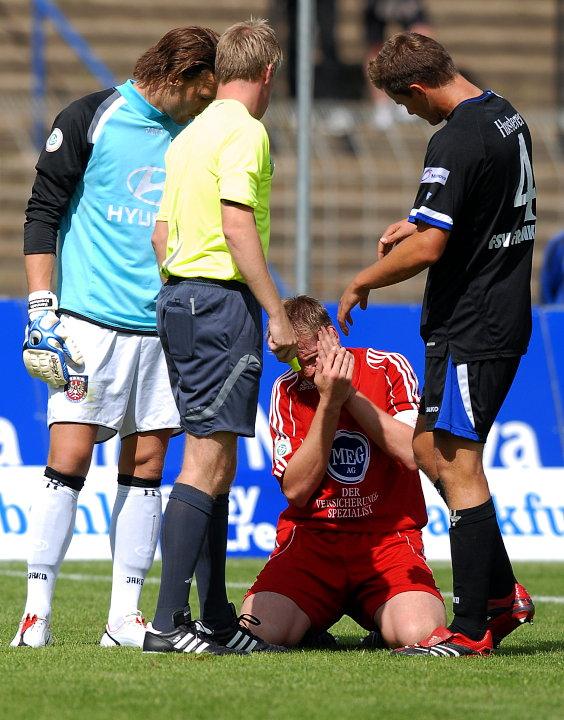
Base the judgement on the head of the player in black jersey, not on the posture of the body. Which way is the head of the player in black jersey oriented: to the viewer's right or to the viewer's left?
to the viewer's left

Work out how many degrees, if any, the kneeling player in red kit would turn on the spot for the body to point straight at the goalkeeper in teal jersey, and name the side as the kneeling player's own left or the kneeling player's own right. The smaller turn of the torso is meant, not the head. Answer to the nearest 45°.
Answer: approximately 90° to the kneeling player's own right

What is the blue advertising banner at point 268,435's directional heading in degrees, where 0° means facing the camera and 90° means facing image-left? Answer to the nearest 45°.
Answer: approximately 0°

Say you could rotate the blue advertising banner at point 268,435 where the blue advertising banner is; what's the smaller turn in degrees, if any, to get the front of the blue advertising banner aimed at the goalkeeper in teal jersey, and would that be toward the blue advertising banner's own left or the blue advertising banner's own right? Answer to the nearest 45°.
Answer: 0° — it already faces them

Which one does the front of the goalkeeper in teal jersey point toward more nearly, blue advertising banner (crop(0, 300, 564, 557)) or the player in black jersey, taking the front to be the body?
the player in black jersey

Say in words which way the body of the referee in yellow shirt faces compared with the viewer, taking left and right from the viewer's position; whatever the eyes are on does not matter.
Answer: facing away from the viewer and to the right of the viewer

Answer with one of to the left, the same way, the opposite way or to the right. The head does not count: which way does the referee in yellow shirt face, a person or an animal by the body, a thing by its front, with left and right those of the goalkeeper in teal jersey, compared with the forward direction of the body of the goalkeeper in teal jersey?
to the left

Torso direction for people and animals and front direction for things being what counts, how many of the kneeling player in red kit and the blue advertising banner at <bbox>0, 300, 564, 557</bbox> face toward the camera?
2
